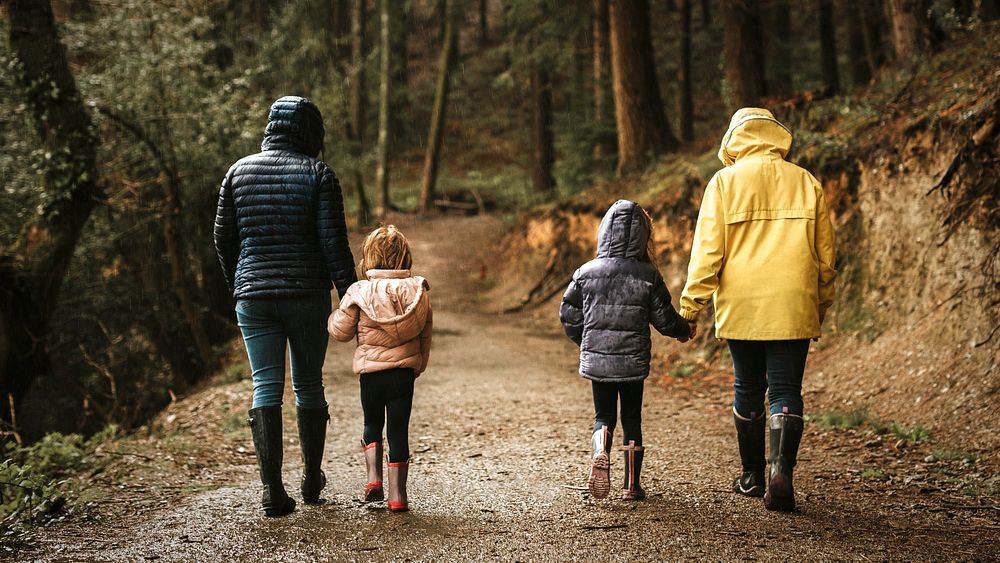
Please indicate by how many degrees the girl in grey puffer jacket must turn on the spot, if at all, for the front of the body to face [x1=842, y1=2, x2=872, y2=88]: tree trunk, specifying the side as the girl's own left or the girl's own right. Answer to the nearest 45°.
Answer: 0° — they already face it

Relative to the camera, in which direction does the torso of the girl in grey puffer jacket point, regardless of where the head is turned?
away from the camera

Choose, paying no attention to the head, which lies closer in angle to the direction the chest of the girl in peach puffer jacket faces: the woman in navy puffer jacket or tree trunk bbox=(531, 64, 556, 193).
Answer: the tree trunk

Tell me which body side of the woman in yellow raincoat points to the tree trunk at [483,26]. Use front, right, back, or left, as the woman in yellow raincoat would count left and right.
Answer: front

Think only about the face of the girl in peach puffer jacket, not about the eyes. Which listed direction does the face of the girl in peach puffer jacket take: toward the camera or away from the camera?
away from the camera

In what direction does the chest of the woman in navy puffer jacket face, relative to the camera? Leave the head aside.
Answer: away from the camera

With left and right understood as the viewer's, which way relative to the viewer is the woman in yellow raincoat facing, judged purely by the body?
facing away from the viewer

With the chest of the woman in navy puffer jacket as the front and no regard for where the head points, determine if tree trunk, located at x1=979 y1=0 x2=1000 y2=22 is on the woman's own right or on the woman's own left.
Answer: on the woman's own right

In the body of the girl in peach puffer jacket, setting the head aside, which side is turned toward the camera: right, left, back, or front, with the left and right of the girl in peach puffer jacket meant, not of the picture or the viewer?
back

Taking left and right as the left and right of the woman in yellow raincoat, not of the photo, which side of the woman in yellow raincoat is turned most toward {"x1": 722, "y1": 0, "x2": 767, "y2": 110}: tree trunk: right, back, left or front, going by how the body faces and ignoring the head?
front

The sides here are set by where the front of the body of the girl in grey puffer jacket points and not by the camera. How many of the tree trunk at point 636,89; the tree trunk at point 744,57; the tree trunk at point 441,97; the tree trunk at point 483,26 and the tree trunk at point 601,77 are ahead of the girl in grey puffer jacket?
5
